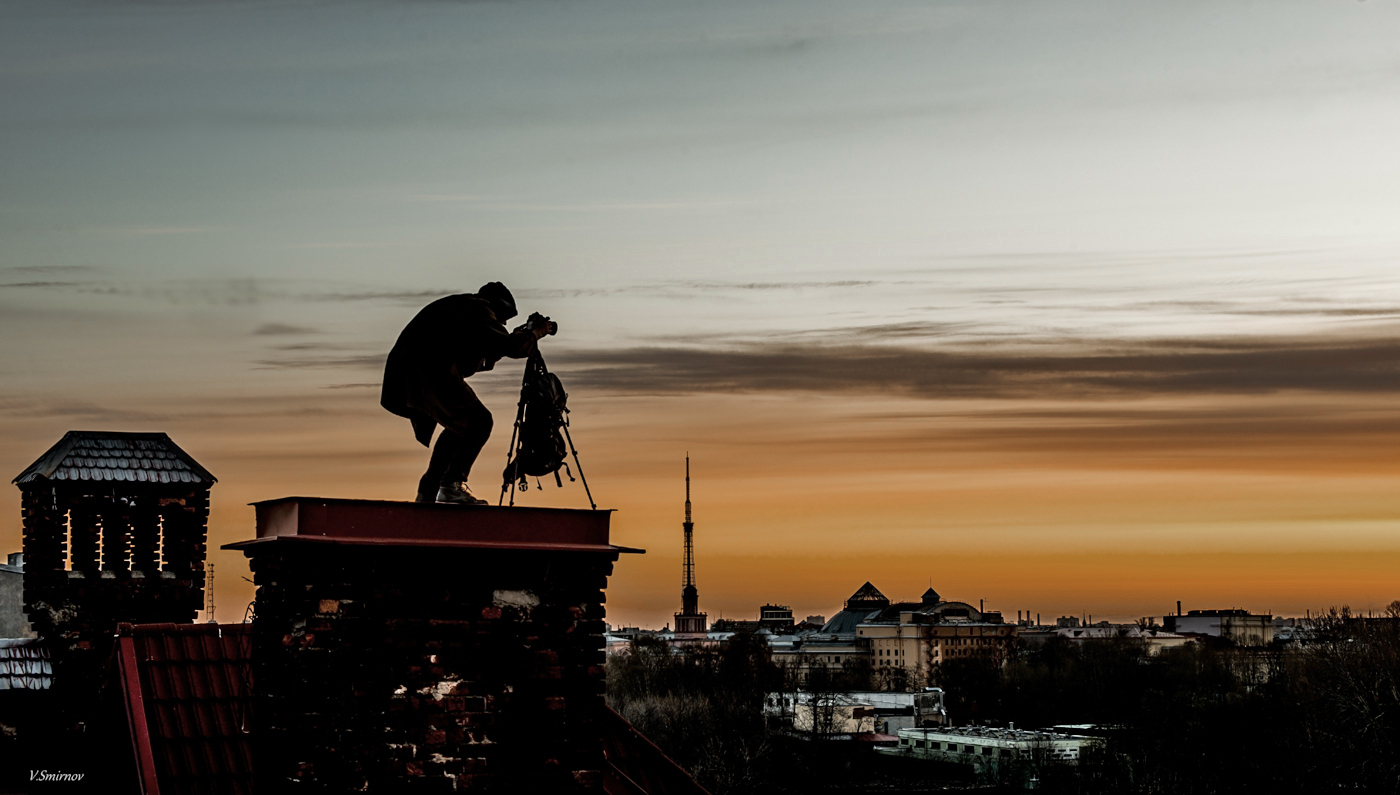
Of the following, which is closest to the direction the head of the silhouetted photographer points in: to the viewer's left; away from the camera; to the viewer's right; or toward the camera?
to the viewer's right

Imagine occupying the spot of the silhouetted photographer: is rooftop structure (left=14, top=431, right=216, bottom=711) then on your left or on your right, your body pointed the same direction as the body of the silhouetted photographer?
on your left

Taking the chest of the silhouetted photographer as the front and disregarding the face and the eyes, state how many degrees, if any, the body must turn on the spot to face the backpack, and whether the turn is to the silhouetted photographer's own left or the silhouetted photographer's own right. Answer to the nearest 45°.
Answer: approximately 45° to the silhouetted photographer's own left

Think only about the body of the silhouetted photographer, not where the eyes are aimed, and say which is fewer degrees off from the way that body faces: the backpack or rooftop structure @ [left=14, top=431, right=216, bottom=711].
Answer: the backpack

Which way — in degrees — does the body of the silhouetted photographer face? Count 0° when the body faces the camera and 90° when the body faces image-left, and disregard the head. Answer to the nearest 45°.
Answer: approximately 270°
